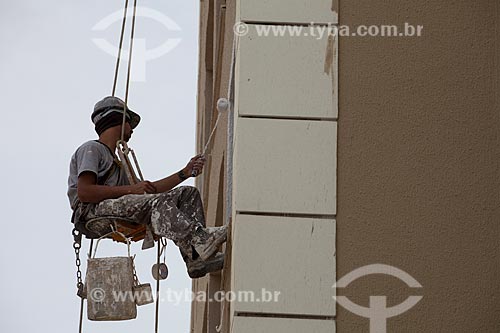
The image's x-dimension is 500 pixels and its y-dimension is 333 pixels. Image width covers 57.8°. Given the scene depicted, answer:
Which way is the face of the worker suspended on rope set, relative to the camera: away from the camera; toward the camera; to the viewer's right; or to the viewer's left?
to the viewer's right

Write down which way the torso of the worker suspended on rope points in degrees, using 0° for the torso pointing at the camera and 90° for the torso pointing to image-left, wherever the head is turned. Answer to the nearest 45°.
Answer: approximately 270°
